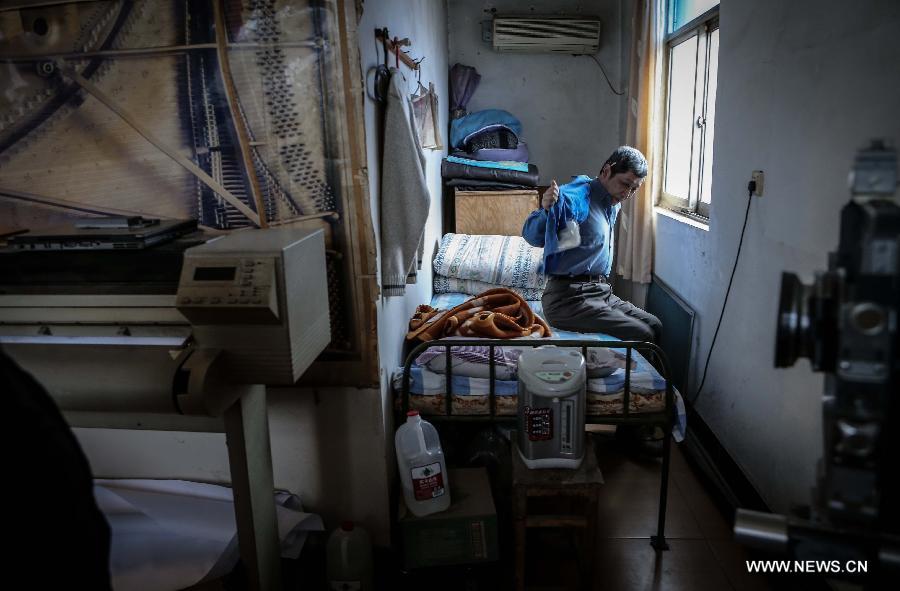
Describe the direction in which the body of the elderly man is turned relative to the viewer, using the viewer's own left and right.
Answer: facing the viewer and to the right of the viewer

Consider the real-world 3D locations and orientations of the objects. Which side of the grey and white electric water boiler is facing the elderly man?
back

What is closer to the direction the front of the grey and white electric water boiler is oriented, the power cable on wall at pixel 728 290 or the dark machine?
the dark machine

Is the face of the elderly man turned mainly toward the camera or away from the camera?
toward the camera

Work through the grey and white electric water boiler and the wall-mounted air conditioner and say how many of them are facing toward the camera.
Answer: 2

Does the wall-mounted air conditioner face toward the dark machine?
yes

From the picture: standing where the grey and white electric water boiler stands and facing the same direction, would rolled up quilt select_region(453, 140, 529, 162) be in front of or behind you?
behind

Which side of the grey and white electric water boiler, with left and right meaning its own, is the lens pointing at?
front

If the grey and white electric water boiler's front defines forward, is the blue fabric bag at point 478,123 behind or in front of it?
behind

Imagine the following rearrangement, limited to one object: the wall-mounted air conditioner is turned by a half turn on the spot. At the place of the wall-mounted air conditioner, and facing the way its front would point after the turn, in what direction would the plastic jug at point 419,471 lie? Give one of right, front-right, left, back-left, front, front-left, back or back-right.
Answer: back
